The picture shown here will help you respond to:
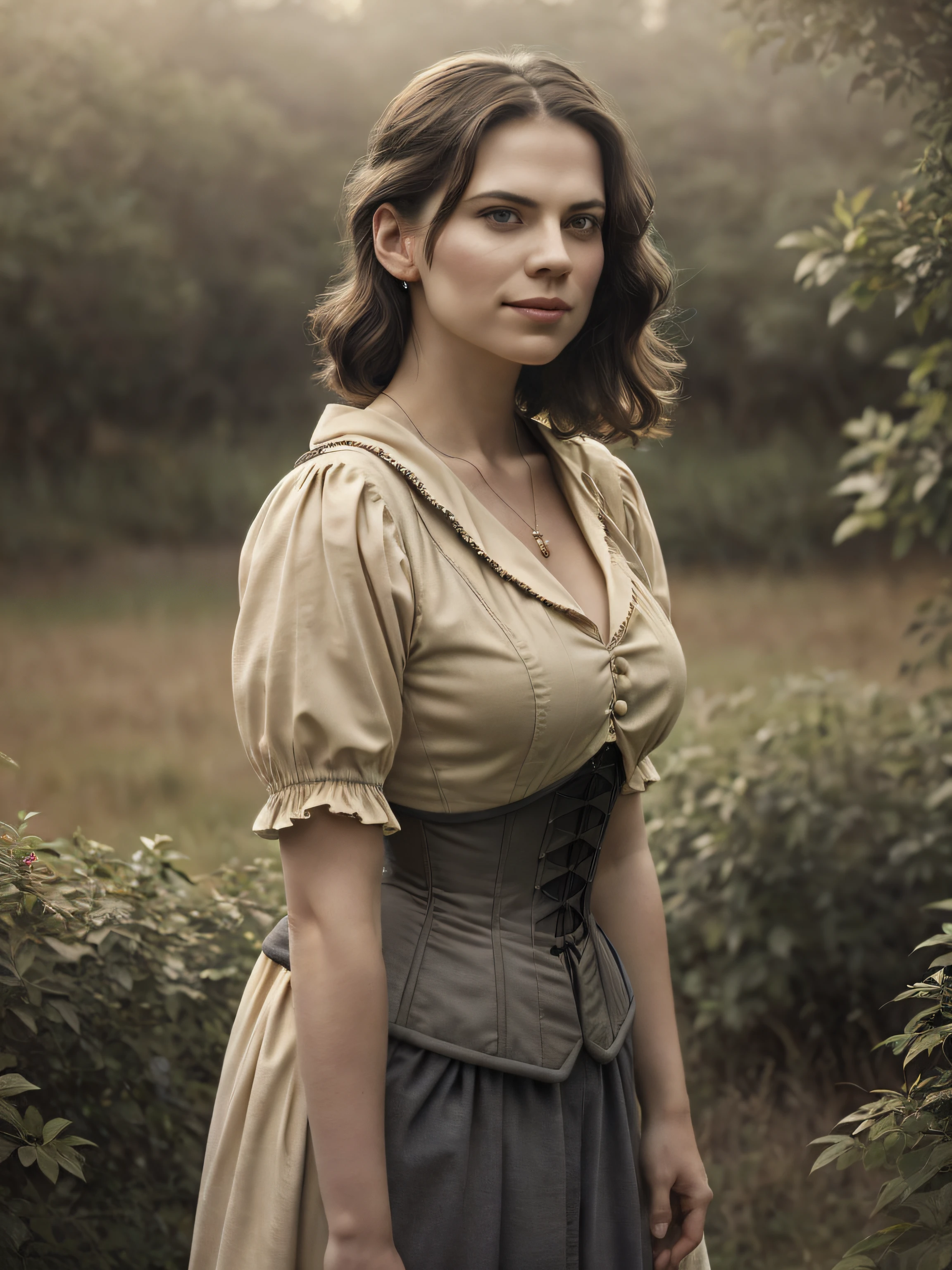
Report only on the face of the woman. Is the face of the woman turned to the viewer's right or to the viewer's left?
to the viewer's right

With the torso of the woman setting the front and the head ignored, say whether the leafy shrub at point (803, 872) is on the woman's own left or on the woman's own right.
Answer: on the woman's own left

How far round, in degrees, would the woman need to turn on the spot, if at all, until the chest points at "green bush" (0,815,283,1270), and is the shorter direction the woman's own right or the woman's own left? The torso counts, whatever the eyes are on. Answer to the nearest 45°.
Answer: approximately 180°

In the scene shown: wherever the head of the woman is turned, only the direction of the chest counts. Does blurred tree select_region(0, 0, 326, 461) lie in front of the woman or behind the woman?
behind

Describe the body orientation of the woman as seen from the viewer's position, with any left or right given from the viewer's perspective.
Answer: facing the viewer and to the right of the viewer

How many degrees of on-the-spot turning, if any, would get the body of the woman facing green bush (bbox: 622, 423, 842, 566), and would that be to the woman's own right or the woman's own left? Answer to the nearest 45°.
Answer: approximately 135° to the woman's own left

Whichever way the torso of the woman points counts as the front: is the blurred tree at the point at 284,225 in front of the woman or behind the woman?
behind
